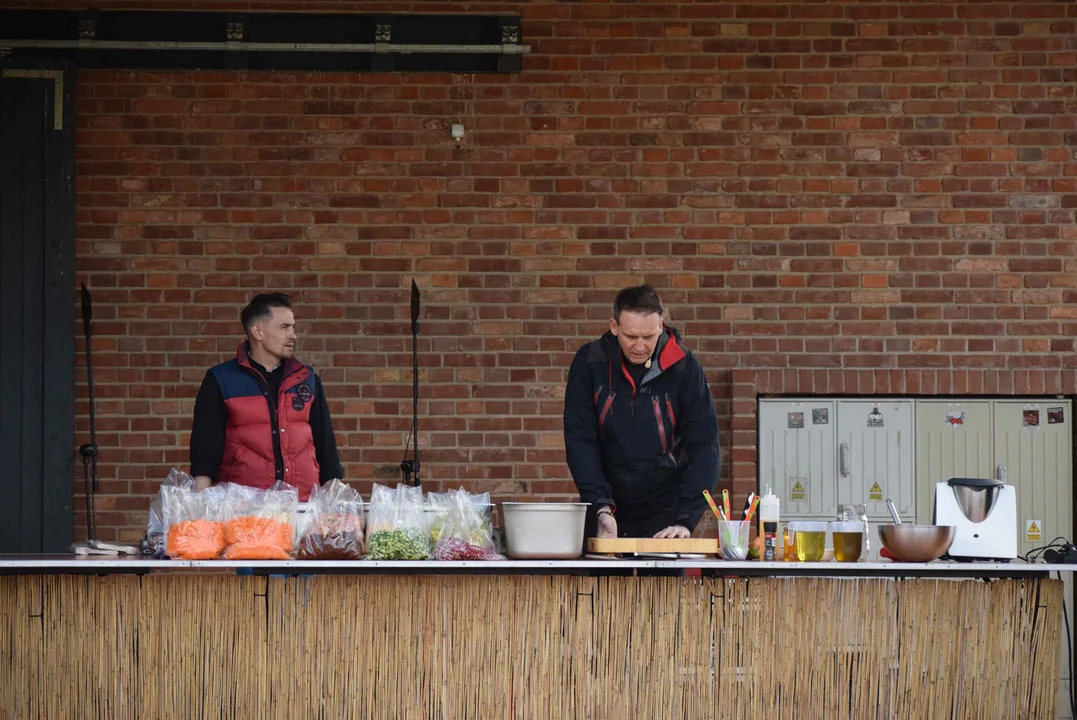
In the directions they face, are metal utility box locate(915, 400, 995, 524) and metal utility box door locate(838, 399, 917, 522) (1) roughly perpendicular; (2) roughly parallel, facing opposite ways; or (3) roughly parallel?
roughly parallel

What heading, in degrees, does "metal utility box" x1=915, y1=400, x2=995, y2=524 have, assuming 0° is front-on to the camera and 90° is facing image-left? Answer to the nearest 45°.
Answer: approximately 0°

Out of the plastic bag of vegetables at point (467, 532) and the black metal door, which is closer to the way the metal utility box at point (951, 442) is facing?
the plastic bag of vegetables

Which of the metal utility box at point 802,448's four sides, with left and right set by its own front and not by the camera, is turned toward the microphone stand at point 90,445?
right

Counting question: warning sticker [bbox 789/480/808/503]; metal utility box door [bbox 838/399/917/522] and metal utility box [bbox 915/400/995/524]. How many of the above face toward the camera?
3

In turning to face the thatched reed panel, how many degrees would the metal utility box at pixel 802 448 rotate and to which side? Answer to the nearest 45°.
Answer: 0° — it already faces it

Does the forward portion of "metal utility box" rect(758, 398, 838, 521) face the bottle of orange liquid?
yes

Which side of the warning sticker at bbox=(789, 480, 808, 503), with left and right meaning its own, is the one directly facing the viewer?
front

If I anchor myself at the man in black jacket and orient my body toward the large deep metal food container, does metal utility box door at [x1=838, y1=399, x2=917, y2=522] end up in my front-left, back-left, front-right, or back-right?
back-left

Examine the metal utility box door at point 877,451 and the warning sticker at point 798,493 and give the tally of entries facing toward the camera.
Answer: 2

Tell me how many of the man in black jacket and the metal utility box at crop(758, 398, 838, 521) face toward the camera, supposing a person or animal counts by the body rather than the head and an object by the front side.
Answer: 2

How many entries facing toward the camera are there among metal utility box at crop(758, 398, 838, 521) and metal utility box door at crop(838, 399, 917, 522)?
2

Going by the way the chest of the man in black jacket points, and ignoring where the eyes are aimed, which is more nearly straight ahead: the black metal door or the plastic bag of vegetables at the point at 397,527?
the plastic bag of vegetables

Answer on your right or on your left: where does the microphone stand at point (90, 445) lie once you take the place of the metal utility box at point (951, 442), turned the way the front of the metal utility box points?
on your right

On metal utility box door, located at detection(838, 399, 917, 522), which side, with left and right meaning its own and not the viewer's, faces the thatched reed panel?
front

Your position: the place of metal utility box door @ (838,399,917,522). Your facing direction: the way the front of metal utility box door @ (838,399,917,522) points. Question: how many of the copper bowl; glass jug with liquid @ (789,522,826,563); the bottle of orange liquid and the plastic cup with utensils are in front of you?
4

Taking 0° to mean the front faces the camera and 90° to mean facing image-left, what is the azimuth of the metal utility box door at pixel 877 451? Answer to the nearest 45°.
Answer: approximately 0°

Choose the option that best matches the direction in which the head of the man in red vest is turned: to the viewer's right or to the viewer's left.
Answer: to the viewer's right

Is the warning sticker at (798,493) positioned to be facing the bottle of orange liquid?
yes

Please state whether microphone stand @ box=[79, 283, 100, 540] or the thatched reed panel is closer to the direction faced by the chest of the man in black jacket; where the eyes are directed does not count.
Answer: the thatched reed panel

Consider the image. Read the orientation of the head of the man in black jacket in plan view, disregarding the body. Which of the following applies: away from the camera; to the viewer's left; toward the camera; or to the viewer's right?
toward the camera

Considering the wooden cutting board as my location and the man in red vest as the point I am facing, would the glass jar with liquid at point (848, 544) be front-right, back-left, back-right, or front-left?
back-right
